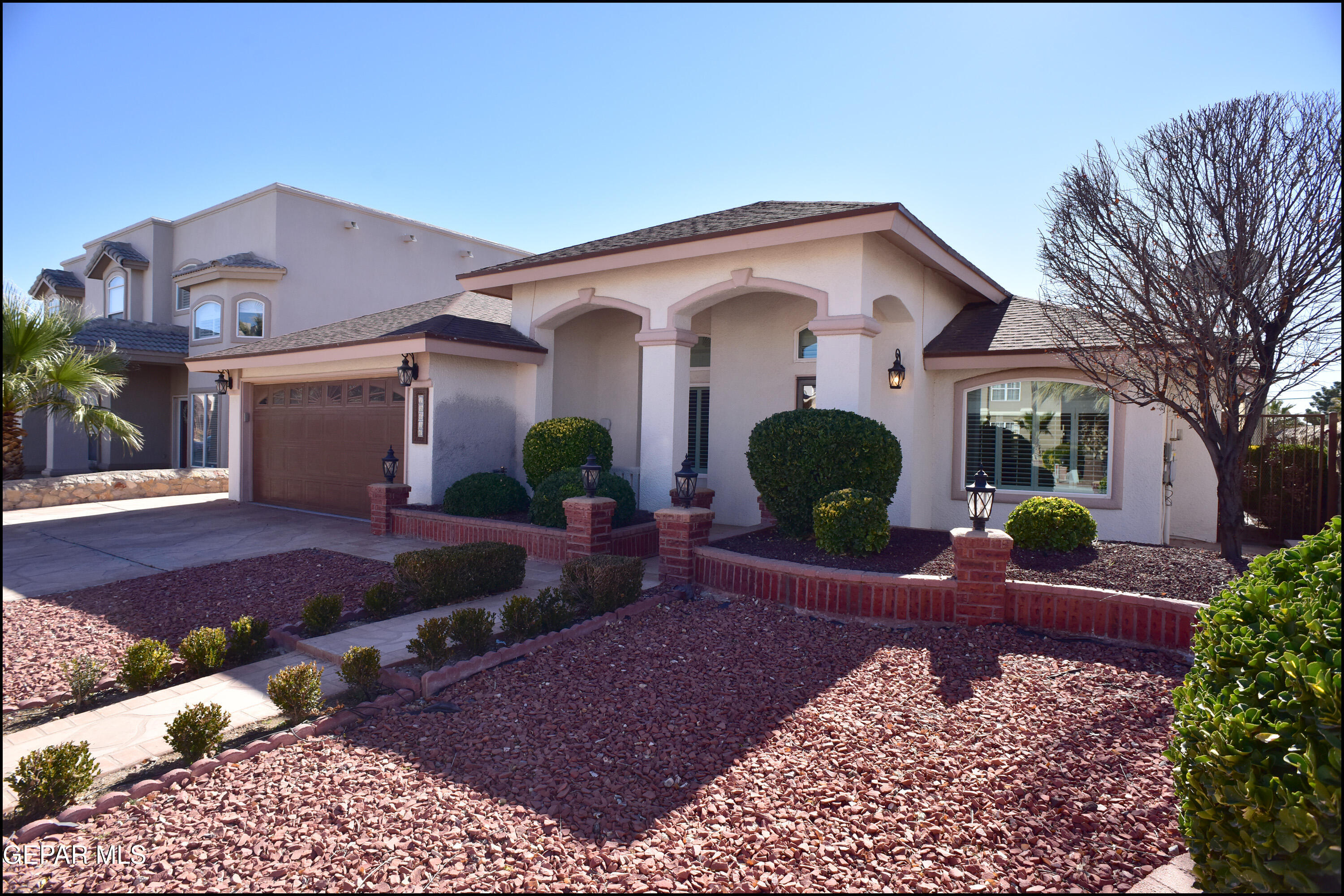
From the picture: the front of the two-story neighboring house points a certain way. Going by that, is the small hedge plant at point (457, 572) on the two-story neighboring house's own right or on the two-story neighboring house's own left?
on the two-story neighboring house's own left

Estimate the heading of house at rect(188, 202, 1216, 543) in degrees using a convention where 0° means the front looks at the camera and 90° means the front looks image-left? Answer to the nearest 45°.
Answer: approximately 45°

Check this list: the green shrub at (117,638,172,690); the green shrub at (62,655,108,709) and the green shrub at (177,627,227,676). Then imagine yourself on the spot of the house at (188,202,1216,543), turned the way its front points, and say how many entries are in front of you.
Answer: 3

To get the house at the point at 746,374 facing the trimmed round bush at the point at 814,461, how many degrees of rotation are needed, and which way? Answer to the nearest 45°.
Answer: approximately 45° to its left

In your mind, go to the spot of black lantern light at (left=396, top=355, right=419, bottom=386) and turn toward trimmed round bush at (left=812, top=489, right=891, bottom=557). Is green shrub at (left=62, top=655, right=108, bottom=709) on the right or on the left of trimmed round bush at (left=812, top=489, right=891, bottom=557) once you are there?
right

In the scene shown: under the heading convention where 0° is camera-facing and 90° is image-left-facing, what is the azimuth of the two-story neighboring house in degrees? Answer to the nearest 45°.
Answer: approximately 45°

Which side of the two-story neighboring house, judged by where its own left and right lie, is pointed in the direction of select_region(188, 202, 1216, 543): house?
left
